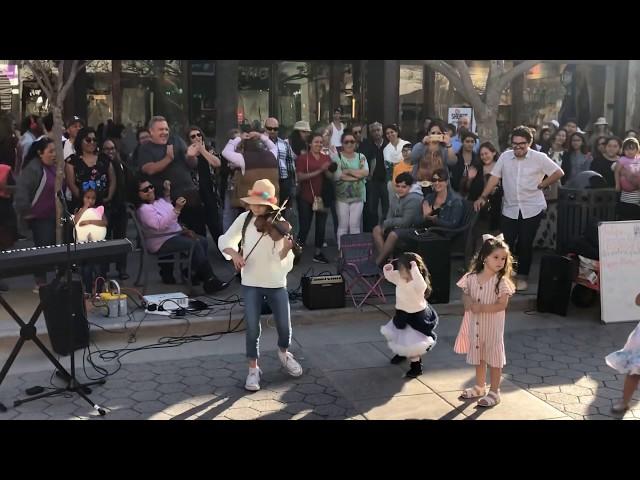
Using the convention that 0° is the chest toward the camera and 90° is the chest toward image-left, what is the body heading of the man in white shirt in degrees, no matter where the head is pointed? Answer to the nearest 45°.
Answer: approximately 0°

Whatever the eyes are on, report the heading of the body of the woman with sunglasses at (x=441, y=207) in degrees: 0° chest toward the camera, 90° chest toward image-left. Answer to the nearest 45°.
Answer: approximately 45°

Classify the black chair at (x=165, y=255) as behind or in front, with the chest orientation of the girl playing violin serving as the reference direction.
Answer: behind

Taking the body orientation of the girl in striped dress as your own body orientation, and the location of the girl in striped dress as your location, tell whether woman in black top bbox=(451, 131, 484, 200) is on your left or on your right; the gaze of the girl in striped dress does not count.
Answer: on your right

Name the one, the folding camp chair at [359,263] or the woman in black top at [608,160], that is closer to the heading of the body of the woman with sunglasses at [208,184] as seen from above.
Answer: the folding camp chair

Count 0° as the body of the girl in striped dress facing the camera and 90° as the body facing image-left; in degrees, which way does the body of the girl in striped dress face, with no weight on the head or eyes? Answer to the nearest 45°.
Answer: approximately 45°

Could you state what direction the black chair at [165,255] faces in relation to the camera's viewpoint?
facing to the right of the viewer
